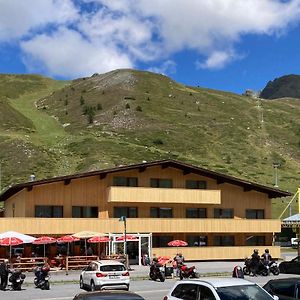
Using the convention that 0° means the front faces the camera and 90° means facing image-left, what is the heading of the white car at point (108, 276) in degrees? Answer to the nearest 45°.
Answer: approximately 135°

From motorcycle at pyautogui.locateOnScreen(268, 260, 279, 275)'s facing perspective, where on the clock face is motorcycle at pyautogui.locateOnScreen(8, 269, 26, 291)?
motorcycle at pyautogui.locateOnScreen(8, 269, 26, 291) is roughly at 3 o'clock from motorcycle at pyautogui.locateOnScreen(268, 260, 279, 275).

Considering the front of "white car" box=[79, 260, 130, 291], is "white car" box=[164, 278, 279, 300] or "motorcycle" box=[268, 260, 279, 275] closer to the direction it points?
the motorcycle

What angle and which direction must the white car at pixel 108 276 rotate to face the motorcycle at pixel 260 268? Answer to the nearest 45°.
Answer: approximately 90° to its right

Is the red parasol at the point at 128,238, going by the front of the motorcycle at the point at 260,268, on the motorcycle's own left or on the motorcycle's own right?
on the motorcycle's own right
